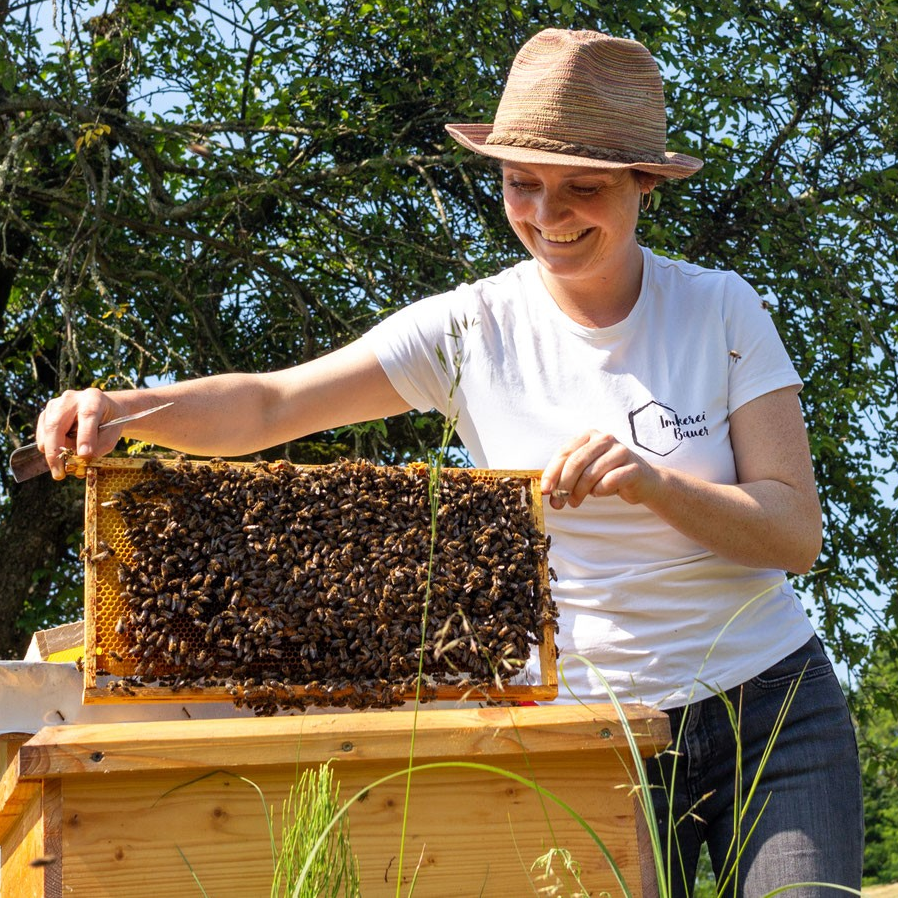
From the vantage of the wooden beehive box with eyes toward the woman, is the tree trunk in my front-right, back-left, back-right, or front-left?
front-left

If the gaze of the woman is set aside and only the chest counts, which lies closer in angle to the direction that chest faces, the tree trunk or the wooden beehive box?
the wooden beehive box

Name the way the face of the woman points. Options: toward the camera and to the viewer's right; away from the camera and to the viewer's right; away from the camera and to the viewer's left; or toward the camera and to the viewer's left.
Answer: toward the camera and to the viewer's left

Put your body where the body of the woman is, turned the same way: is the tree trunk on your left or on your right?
on your right

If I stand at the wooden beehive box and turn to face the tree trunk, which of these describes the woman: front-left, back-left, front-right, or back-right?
front-right

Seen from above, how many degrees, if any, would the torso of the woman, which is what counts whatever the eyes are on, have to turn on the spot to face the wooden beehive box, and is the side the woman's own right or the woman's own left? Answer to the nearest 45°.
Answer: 0° — they already face it

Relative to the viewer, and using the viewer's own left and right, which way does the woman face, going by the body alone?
facing the viewer and to the left of the viewer
